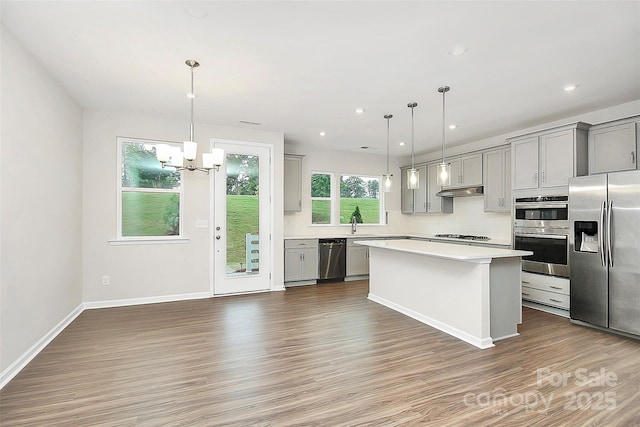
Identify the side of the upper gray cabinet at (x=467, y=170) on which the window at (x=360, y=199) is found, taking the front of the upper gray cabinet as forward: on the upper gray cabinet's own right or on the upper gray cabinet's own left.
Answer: on the upper gray cabinet's own right

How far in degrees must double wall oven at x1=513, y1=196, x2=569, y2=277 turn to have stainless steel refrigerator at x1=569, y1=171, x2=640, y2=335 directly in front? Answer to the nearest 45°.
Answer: approximately 90° to its left

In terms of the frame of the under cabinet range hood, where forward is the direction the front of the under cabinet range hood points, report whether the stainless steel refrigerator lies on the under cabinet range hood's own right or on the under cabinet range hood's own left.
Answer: on the under cabinet range hood's own left

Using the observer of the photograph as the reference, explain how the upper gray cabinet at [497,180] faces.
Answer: facing the viewer and to the left of the viewer

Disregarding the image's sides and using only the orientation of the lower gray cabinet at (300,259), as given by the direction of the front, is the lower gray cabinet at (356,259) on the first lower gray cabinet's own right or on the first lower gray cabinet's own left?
on the first lower gray cabinet's own left

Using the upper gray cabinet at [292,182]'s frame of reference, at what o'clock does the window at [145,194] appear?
The window is roughly at 2 o'clock from the upper gray cabinet.

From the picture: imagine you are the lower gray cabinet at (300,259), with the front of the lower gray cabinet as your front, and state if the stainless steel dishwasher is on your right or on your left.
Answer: on your left

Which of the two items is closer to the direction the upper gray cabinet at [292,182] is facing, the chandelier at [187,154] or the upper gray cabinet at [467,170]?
the chandelier

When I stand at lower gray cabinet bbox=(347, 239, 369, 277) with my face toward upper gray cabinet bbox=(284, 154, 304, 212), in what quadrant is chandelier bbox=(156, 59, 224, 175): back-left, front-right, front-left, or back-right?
front-left

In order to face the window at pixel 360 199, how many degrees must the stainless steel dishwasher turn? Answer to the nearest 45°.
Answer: approximately 135° to its left

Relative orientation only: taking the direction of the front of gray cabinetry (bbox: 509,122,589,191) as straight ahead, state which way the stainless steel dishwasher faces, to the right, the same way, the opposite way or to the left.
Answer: to the left

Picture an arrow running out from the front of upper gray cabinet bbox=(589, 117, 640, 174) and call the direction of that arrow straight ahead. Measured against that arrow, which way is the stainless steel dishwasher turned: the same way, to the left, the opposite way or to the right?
to the left

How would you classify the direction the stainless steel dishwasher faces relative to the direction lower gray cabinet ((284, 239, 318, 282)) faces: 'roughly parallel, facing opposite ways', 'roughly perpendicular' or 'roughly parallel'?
roughly parallel

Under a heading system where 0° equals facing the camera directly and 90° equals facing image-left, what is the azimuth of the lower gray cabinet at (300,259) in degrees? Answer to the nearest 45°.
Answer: approximately 0°

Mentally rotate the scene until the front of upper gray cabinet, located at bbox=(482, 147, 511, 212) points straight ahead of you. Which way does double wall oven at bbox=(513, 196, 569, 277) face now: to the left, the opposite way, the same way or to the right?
the same way

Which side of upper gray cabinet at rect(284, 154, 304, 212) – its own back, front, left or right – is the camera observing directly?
front

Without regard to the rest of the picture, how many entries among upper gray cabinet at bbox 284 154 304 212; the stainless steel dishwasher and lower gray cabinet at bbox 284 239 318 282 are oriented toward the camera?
3

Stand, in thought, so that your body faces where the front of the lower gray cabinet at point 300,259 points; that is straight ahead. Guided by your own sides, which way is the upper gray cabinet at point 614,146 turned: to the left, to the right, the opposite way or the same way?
to the right

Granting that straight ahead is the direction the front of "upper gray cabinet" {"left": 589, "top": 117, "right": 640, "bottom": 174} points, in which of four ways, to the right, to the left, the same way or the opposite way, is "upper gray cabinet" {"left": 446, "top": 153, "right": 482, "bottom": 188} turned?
the same way
